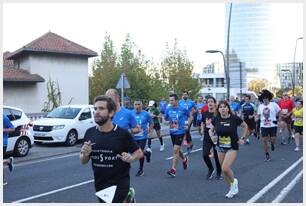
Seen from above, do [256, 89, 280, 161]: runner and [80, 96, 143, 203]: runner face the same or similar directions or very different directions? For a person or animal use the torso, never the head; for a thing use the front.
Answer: same or similar directions

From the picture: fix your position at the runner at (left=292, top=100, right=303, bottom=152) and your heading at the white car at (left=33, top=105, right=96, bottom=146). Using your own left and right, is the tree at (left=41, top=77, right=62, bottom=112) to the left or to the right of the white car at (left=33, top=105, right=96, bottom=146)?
right

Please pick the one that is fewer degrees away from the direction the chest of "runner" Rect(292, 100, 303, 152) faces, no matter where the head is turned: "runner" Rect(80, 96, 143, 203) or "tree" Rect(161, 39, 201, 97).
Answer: the runner

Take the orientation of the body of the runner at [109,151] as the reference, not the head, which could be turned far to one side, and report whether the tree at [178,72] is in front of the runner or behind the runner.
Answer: behind

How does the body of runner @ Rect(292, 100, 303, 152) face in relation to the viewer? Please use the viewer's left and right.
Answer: facing the viewer and to the left of the viewer

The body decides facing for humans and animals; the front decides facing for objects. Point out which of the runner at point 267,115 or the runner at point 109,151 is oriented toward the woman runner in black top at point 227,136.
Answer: the runner at point 267,115

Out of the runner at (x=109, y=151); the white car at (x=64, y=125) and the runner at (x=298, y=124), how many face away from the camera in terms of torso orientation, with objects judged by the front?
0

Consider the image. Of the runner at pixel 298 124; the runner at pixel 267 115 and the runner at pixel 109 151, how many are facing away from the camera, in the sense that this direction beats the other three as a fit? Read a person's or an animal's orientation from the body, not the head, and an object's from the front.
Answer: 0

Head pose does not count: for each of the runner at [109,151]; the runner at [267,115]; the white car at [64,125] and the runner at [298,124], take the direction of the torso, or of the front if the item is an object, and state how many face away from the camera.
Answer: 0

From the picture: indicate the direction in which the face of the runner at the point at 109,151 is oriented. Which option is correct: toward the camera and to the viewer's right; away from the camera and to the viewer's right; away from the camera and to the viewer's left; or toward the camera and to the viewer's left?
toward the camera and to the viewer's left

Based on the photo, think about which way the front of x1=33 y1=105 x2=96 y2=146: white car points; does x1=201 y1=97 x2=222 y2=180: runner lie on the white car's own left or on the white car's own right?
on the white car's own left

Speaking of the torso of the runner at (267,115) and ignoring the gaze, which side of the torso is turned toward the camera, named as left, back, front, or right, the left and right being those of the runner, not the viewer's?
front

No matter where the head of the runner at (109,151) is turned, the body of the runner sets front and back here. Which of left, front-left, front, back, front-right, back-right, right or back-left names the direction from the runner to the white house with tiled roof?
back-right

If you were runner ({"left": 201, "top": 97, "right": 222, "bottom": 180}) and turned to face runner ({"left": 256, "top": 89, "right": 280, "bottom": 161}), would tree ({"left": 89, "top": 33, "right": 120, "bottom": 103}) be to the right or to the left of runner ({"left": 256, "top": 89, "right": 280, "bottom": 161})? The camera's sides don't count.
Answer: left

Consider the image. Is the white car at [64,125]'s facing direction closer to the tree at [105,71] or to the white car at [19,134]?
the white car

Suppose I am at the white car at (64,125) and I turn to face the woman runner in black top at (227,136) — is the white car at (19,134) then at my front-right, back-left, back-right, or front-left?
front-right
